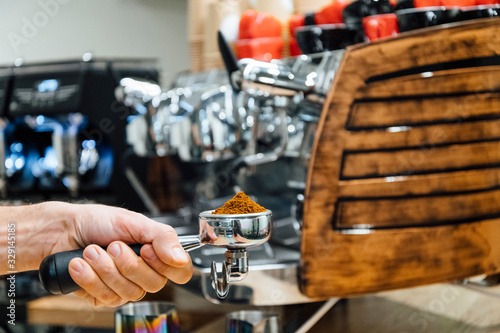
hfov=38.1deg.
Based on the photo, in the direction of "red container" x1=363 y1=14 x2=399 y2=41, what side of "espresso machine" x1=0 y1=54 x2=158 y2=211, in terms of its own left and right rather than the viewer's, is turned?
left

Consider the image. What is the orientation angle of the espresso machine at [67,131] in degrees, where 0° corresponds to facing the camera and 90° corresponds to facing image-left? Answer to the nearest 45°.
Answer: approximately 45°

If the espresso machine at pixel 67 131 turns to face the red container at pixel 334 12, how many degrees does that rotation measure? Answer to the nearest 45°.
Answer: approximately 90° to its left

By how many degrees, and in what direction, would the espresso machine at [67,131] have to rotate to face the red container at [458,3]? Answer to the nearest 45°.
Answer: approximately 90° to its left

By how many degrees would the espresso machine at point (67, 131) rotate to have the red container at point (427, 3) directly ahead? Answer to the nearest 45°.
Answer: approximately 90° to its left

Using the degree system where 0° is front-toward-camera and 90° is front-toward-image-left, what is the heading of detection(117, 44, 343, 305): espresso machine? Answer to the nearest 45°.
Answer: approximately 45°

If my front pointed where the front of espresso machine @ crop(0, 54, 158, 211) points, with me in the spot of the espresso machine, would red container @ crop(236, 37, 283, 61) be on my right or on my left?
on my left
